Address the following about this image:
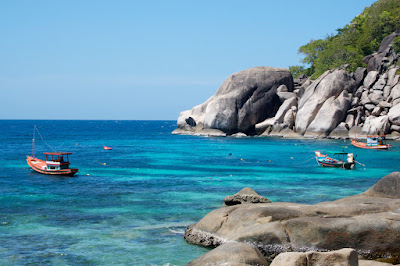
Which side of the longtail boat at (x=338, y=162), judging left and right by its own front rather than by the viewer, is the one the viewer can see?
left

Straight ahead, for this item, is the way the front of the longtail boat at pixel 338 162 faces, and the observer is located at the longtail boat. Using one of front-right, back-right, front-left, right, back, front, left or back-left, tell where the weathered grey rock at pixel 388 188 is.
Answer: left

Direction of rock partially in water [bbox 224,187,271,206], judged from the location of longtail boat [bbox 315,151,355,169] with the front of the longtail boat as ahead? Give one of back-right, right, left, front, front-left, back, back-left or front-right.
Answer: left

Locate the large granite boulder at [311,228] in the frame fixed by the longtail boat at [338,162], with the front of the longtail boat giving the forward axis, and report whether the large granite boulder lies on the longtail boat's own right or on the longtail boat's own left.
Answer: on the longtail boat's own left

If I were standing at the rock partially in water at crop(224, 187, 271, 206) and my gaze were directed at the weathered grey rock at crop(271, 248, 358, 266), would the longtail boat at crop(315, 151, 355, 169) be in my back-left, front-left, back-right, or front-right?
back-left

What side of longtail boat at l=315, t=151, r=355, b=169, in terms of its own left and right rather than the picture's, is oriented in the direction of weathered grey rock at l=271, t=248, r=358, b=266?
left

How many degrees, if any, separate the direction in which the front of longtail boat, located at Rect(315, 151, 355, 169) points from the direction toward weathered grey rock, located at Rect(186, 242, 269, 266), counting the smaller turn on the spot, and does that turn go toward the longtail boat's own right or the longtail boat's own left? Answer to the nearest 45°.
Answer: approximately 90° to the longtail boat's own left
